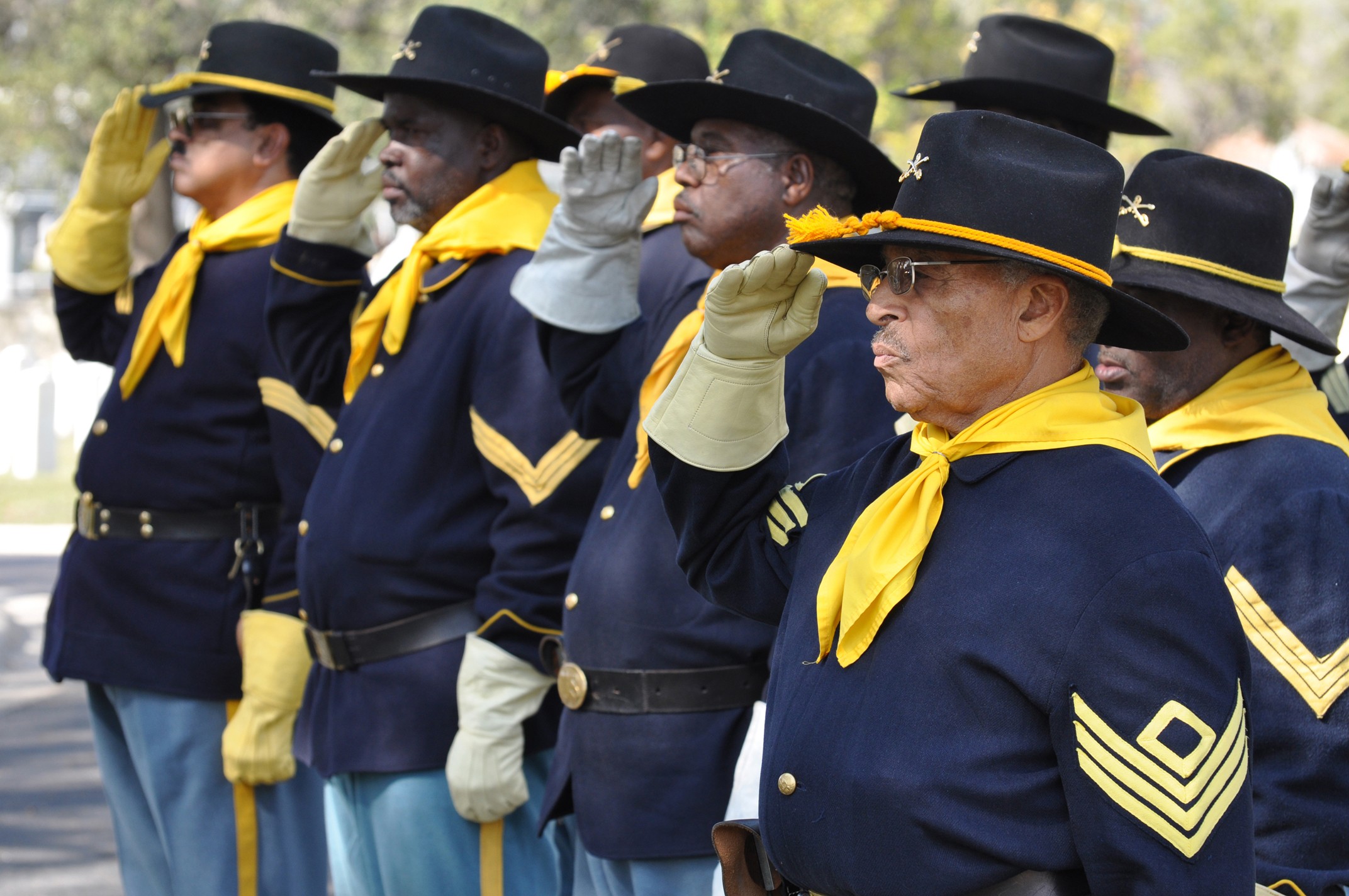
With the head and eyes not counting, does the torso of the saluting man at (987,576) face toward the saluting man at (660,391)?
no

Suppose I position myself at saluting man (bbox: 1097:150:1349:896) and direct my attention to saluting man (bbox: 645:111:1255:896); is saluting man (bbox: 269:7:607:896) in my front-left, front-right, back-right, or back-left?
front-right

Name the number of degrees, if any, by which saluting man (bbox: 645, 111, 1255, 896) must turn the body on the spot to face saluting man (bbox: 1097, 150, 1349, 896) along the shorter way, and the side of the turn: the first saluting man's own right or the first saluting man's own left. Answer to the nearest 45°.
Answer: approximately 180°

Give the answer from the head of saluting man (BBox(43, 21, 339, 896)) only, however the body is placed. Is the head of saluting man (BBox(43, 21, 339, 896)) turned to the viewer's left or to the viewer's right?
to the viewer's left

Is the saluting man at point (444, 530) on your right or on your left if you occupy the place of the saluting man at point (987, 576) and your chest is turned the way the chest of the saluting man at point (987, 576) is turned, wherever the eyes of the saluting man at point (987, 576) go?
on your right

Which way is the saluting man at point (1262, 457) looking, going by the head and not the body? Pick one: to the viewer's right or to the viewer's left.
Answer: to the viewer's left

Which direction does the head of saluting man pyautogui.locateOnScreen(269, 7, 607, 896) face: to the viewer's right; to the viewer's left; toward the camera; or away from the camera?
to the viewer's left

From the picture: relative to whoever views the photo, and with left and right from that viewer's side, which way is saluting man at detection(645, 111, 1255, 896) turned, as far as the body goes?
facing the viewer and to the left of the viewer

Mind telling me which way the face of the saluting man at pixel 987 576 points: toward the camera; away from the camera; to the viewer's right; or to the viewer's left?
to the viewer's left

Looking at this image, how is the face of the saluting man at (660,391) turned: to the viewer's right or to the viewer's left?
to the viewer's left

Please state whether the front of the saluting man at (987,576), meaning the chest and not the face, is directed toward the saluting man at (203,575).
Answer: no
